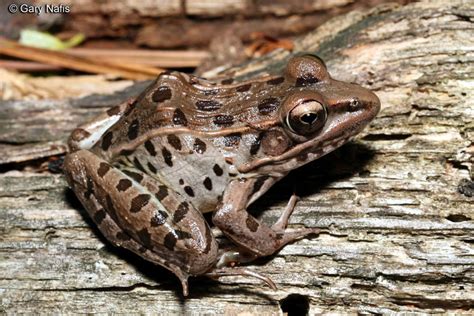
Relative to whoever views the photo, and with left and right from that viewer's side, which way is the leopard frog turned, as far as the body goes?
facing to the right of the viewer
